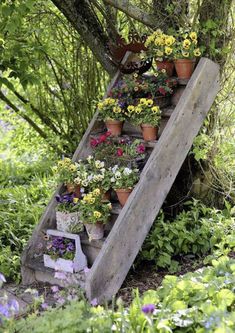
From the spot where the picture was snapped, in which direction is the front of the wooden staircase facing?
facing the viewer and to the left of the viewer
